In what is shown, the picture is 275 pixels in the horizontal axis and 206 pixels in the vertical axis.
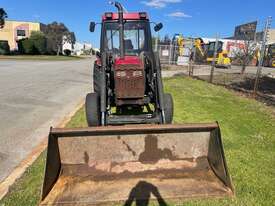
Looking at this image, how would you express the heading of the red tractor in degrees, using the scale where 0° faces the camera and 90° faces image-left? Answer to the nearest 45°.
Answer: approximately 0°

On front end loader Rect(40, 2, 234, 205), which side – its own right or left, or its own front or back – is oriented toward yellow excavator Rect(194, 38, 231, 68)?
back

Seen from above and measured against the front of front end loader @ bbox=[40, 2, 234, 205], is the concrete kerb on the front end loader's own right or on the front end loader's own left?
on the front end loader's own right
